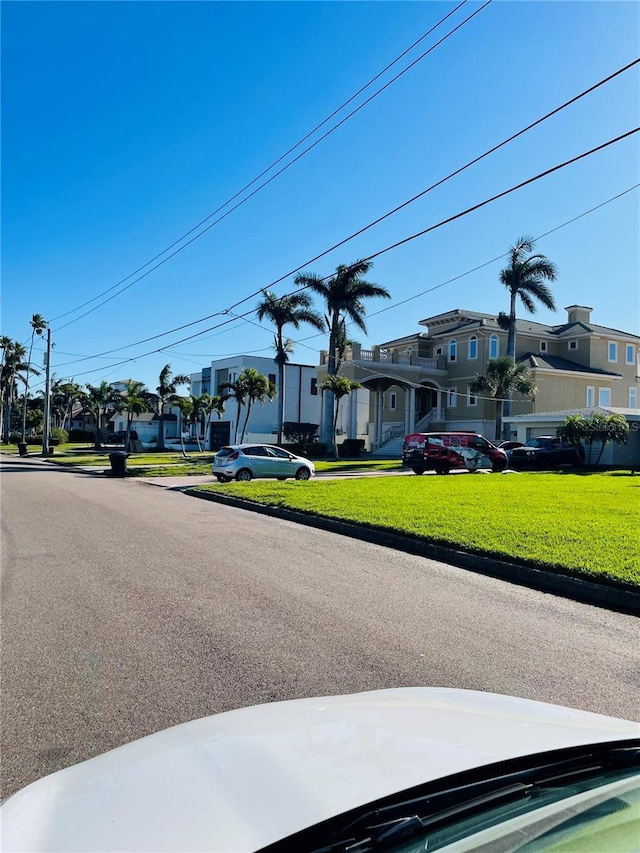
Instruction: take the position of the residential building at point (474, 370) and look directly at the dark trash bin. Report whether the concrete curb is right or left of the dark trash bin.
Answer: left

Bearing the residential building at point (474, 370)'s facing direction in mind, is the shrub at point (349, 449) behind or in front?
in front

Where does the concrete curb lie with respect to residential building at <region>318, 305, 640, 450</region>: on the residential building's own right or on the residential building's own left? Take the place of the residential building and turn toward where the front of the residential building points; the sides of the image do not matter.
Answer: on the residential building's own left

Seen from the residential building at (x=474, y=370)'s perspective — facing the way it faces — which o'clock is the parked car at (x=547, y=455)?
The parked car is roughly at 10 o'clock from the residential building.

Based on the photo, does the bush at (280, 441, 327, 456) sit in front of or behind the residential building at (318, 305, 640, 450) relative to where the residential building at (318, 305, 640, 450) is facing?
in front

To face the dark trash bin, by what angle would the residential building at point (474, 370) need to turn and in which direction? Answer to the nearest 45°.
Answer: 0° — it already faces it

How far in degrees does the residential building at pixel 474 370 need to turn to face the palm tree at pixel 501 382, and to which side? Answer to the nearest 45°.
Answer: approximately 45° to its left

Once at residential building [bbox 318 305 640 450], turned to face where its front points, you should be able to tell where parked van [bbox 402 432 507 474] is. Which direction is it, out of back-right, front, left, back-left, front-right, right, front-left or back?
front-left
